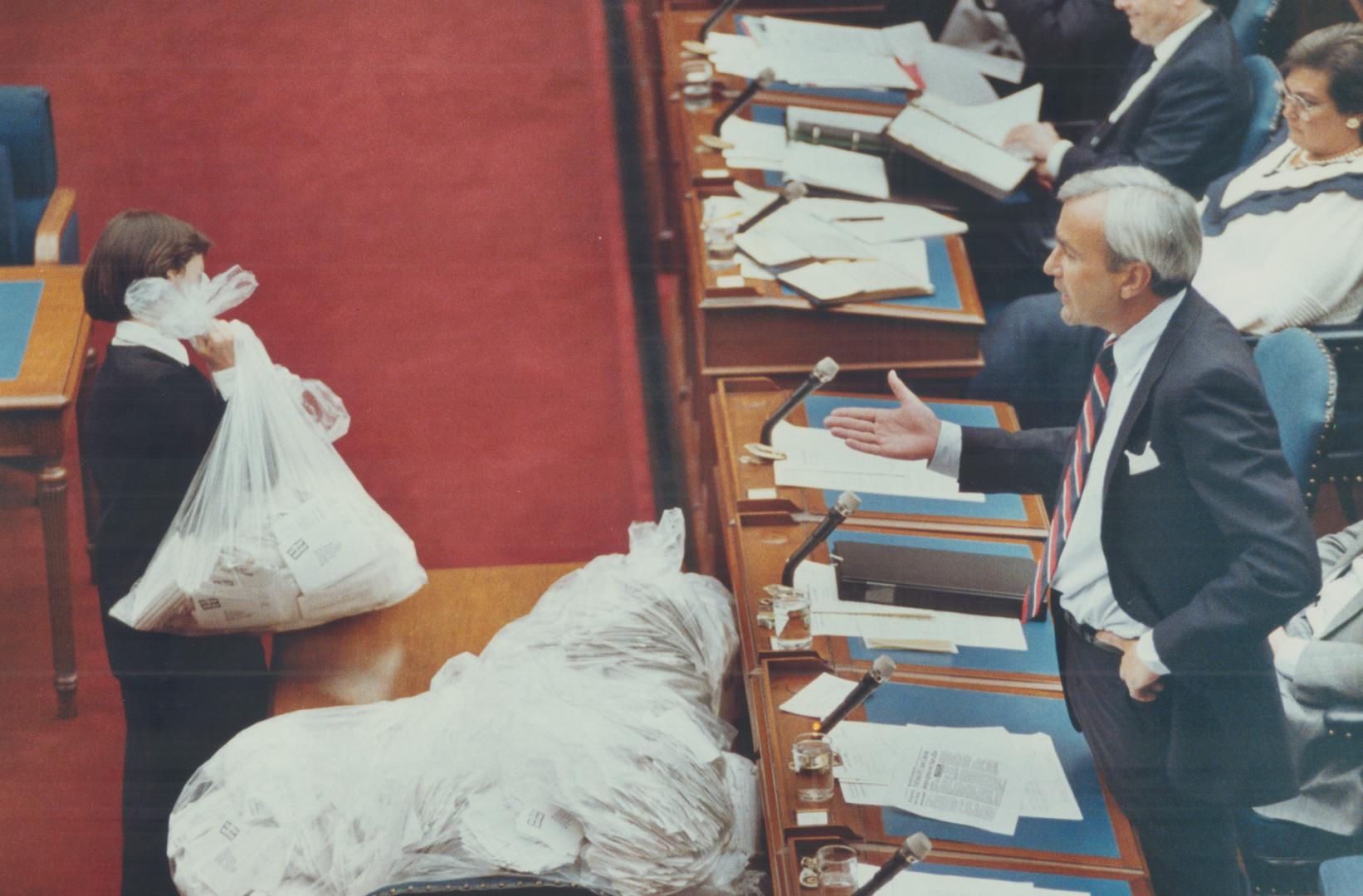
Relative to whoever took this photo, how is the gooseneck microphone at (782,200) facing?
facing to the right of the viewer

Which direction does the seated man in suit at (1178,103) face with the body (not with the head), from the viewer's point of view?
to the viewer's left

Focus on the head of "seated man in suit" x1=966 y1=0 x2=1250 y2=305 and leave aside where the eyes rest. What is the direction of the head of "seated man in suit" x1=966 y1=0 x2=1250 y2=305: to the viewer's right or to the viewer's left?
to the viewer's left

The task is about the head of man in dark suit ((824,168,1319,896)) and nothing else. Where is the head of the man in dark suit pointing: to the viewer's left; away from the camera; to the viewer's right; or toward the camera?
to the viewer's left

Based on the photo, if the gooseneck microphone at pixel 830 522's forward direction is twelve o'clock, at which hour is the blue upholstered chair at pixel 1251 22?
The blue upholstered chair is roughly at 10 o'clock from the gooseneck microphone.

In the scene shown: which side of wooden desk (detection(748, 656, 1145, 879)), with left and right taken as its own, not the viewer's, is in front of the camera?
right

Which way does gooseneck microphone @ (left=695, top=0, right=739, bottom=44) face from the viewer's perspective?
to the viewer's right

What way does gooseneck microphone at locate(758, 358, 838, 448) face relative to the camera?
to the viewer's right

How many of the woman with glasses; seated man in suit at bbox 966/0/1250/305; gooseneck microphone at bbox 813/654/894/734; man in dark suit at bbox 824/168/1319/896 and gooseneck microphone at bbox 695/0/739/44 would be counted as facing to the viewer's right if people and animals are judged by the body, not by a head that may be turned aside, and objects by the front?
2

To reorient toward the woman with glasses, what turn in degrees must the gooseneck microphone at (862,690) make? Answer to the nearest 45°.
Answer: approximately 45° to its left

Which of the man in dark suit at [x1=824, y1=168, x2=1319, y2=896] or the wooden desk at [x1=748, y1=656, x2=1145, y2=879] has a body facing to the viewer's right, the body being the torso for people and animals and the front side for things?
the wooden desk
